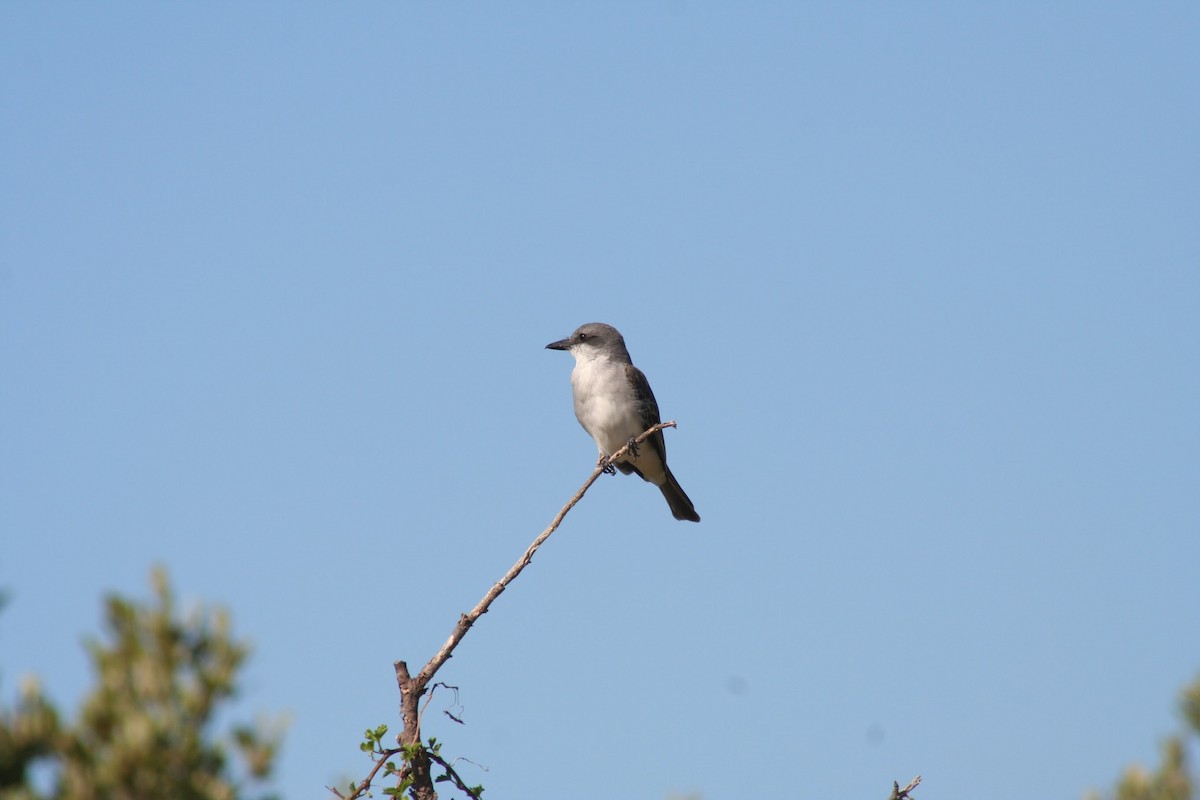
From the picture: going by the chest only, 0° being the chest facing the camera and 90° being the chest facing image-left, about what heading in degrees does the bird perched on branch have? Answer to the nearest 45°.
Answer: approximately 45°
